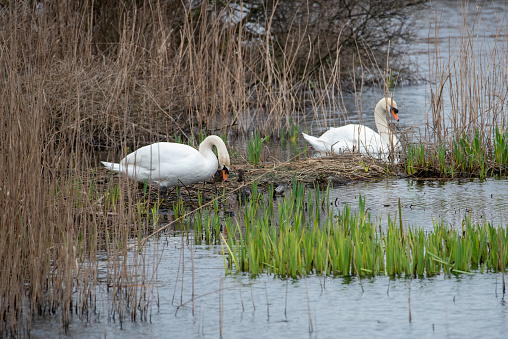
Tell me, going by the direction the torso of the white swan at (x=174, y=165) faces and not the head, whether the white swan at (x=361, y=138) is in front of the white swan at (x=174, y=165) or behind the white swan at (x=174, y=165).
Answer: in front

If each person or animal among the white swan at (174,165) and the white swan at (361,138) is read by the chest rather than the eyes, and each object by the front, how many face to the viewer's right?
2

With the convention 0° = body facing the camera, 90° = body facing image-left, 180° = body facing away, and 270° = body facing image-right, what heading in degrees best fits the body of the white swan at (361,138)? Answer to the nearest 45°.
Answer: approximately 270°

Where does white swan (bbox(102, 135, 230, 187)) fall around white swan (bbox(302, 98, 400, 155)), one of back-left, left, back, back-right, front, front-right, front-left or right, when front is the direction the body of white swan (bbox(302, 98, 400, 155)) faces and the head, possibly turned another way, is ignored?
back-right

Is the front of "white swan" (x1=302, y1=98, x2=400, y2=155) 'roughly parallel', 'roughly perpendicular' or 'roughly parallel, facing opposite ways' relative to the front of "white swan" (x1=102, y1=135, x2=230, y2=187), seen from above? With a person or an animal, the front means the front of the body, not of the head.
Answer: roughly parallel

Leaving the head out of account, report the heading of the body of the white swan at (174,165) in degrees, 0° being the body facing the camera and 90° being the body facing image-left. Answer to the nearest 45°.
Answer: approximately 270°
